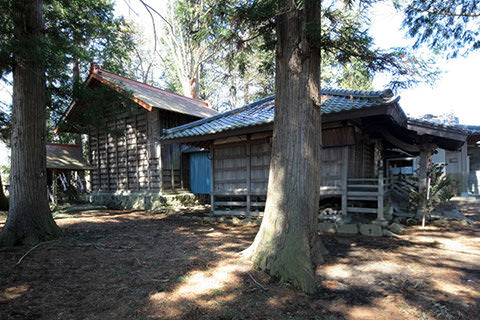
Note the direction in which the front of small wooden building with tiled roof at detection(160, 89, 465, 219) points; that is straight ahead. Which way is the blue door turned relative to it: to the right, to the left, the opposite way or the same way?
to the right

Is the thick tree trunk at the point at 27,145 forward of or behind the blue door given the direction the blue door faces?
forward

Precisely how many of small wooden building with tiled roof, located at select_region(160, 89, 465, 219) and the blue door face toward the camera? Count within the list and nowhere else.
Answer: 1
